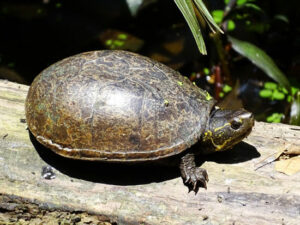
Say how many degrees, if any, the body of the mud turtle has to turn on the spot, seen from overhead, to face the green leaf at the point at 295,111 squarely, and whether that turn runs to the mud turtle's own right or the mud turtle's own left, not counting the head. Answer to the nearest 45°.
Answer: approximately 45° to the mud turtle's own left

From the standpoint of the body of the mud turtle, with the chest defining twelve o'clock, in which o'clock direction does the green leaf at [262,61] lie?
The green leaf is roughly at 10 o'clock from the mud turtle.

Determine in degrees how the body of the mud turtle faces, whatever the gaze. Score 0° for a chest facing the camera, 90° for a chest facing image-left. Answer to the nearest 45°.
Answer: approximately 270°
